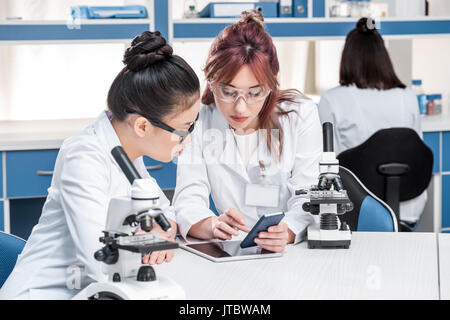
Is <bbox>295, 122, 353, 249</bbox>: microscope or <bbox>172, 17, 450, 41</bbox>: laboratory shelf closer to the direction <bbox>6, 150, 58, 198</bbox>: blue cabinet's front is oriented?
the microscope

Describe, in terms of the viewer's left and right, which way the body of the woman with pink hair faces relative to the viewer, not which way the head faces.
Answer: facing the viewer

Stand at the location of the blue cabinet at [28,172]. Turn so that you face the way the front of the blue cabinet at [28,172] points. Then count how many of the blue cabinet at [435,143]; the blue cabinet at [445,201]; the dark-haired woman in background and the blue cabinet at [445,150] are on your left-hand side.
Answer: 4

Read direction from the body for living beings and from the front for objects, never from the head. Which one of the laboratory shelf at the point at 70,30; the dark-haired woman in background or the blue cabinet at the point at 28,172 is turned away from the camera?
the dark-haired woman in background

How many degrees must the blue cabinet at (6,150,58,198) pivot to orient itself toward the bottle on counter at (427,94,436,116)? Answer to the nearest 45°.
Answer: approximately 90° to its left

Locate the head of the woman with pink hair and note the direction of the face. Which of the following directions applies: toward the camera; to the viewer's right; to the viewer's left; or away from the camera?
toward the camera

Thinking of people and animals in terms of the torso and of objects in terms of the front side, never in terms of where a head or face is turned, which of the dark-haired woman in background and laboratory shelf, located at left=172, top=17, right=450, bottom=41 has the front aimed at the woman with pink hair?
the laboratory shelf

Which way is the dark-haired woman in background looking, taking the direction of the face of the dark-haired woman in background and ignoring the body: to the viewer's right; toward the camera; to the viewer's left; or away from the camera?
away from the camera

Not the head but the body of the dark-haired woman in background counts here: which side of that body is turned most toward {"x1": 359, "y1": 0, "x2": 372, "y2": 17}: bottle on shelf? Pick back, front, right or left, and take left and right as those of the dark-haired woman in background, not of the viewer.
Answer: front

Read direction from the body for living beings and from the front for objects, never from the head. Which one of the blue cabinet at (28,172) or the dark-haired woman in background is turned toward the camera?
the blue cabinet

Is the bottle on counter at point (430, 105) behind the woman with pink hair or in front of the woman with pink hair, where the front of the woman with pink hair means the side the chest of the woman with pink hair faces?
behind

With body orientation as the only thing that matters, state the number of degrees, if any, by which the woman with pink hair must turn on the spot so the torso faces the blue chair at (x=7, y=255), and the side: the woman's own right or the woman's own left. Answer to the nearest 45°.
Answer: approximately 45° to the woman's own right

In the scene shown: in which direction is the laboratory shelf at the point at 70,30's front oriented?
toward the camera

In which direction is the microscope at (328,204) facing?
toward the camera

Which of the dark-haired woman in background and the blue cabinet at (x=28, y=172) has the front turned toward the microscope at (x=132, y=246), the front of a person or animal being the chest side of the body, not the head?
the blue cabinet

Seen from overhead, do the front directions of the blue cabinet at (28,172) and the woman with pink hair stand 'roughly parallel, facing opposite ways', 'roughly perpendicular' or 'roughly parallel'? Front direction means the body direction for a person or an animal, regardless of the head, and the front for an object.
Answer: roughly parallel

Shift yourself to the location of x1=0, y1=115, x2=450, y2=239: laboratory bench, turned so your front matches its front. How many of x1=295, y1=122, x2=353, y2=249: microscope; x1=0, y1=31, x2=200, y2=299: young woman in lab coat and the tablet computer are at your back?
0
